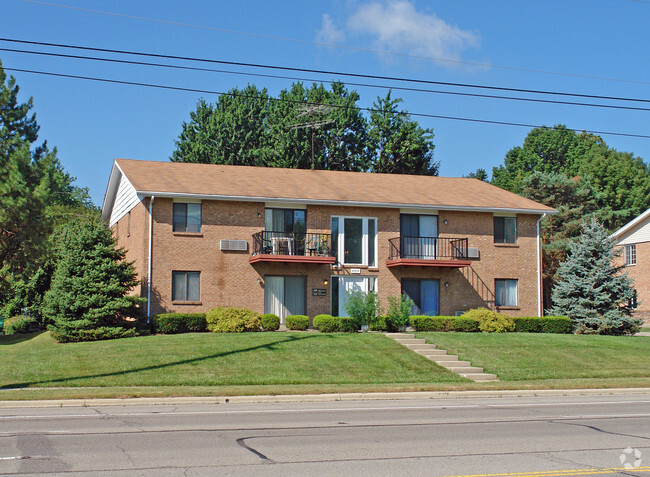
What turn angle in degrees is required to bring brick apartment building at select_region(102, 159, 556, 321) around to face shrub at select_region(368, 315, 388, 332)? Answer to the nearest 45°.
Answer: approximately 45° to its left

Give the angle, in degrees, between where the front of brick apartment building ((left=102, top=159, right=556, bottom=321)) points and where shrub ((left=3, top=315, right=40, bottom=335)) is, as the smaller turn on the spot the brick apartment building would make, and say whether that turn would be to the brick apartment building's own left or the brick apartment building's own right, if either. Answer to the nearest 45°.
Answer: approximately 135° to the brick apartment building's own right

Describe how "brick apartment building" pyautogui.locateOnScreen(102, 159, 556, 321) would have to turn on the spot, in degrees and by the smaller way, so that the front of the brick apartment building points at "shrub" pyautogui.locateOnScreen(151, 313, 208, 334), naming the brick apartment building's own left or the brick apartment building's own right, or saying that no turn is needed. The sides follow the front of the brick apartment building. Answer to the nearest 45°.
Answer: approximately 45° to the brick apartment building's own right

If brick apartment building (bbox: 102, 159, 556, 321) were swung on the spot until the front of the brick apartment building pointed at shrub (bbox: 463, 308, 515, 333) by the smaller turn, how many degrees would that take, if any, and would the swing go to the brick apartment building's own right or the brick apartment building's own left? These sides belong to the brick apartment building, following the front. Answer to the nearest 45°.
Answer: approximately 90° to the brick apartment building's own left

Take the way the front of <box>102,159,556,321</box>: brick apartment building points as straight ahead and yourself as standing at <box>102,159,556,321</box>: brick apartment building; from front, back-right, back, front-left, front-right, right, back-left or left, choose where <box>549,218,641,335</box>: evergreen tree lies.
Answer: left

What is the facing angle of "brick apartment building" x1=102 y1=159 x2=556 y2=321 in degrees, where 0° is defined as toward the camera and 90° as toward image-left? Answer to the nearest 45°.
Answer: approximately 0°

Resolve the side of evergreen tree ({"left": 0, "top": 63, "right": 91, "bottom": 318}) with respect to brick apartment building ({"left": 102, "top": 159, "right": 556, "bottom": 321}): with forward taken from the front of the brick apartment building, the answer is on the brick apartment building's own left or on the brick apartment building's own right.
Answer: on the brick apartment building's own right

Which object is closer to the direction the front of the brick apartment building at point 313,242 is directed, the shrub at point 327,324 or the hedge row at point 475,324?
the shrub

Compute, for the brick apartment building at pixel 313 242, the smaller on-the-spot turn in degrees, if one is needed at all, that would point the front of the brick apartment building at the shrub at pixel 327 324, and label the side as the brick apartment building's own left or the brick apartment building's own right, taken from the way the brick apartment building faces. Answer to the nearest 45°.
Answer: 0° — it already faces it

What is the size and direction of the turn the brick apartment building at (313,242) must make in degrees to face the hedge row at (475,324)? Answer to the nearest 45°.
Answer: approximately 90° to its left

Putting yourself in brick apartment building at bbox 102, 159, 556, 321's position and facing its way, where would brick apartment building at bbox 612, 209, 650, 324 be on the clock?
brick apartment building at bbox 612, 209, 650, 324 is roughly at 8 o'clock from brick apartment building at bbox 102, 159, 556, 321.
